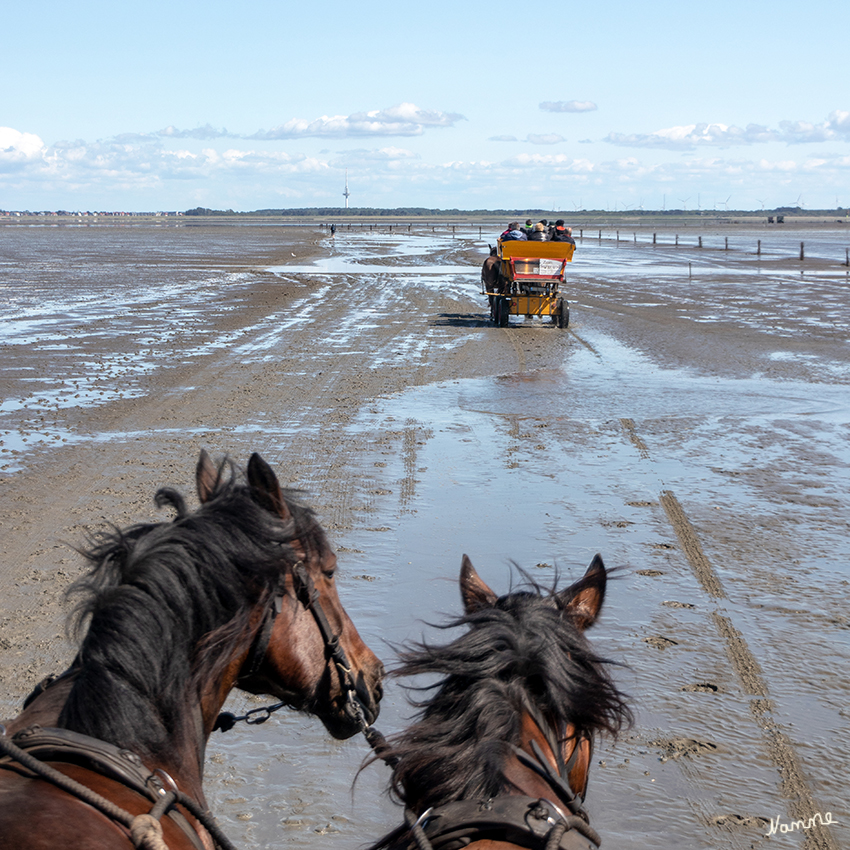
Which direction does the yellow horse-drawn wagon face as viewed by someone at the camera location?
facing away from the viewer
